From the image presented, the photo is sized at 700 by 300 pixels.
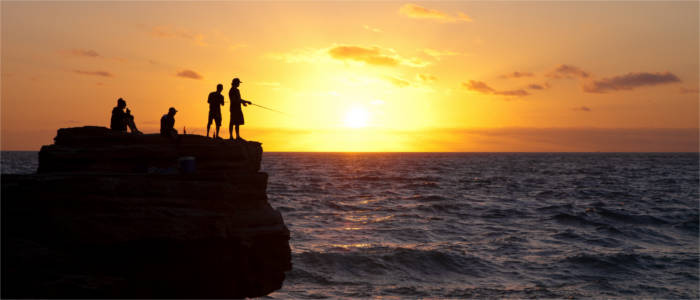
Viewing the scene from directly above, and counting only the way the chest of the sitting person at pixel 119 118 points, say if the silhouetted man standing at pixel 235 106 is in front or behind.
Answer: in front

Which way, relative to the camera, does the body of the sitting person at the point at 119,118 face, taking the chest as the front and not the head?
to the viewer's right

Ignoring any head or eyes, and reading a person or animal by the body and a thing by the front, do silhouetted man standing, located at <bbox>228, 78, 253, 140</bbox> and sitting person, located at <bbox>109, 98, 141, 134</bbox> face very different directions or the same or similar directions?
same or similar directions

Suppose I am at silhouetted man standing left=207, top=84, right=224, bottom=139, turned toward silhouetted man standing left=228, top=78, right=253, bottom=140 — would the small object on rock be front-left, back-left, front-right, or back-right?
back-right

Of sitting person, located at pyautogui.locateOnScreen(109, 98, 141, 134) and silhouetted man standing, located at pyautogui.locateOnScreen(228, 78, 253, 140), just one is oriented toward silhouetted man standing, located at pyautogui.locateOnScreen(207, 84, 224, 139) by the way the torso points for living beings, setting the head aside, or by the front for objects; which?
the sitting person

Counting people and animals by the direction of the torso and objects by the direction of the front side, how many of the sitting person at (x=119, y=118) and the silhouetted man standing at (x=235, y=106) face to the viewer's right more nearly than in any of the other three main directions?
2

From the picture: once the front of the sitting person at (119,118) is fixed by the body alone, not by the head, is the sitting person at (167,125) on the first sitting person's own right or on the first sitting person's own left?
on the first sitting person's own right

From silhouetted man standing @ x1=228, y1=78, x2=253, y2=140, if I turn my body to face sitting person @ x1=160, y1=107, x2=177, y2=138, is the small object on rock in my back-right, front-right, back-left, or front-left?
front-left

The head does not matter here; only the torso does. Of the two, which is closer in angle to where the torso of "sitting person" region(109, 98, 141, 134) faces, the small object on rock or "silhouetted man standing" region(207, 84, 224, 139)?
the silhouetted man standing

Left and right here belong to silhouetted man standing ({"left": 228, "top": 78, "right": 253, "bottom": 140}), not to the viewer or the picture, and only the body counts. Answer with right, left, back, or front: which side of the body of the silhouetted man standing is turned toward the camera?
right

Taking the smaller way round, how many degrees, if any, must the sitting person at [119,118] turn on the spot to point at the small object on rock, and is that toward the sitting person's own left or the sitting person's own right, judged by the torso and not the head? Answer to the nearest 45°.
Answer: approximately 90° to the sitting person's own right
